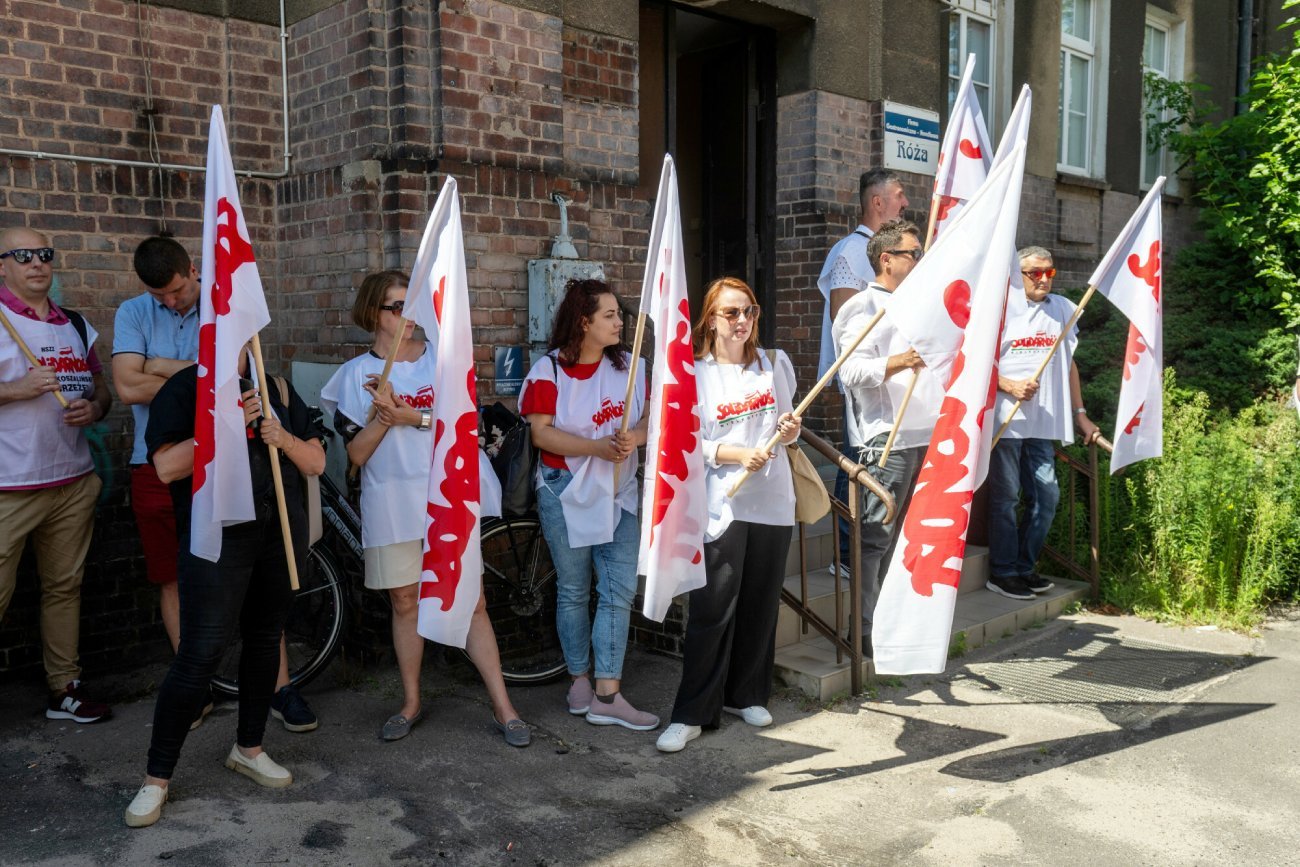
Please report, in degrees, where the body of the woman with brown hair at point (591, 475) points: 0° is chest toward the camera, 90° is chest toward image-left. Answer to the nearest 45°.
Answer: approximately 315°

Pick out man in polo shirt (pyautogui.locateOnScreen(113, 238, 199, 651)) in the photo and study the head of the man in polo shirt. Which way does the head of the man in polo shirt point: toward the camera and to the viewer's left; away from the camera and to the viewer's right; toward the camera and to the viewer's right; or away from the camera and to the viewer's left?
toward the camera and to the viewer's right

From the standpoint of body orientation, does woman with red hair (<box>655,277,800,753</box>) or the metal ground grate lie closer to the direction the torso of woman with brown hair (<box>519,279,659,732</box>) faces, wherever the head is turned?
the woman with red hair

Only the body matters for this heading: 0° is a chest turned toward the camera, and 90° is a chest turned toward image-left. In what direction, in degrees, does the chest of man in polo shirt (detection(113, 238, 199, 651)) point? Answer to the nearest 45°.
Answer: approximately 315°

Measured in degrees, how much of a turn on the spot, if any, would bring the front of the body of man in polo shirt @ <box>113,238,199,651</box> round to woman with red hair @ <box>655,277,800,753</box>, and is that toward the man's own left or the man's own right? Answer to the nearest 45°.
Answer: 0° — they already face them

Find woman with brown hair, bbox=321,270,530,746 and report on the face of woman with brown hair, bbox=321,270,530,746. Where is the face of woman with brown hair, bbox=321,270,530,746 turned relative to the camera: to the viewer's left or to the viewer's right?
to the viewer's right
